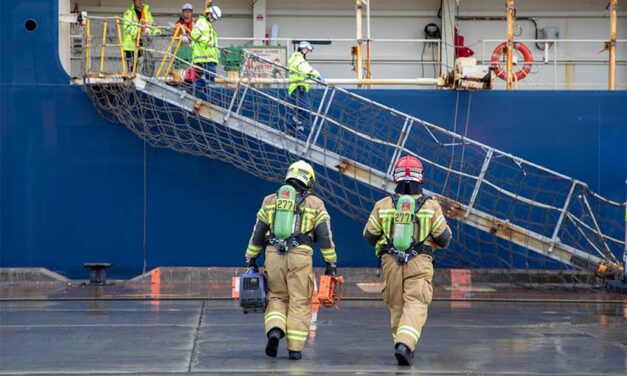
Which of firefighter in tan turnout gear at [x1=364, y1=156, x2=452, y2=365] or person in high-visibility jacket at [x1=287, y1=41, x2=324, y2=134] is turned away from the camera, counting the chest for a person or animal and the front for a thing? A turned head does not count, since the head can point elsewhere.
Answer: the firefighter in tan turnout gear

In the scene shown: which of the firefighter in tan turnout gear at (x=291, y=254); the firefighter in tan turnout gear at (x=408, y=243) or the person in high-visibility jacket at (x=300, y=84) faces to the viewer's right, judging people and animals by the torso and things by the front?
the person in high-visibility jacket

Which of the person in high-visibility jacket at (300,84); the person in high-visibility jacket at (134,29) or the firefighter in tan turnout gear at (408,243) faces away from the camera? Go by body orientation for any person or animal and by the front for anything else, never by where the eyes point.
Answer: the firefighter in tan turnout gear

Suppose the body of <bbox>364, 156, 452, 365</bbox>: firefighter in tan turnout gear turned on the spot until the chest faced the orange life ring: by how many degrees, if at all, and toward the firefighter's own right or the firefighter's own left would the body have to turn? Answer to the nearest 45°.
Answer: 0° — they already face it

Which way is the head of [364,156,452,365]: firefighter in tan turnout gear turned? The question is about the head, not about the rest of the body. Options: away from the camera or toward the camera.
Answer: away from the camera

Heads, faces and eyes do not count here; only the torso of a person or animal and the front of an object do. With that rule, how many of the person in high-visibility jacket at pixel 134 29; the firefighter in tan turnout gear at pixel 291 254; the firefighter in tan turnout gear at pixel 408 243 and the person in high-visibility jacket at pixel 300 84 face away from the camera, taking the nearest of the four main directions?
2

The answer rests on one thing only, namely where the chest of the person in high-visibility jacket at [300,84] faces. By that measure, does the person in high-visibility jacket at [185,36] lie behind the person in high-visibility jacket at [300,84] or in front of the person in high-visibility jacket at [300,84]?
behind

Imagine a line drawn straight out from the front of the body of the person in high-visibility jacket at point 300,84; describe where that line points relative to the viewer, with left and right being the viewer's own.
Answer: facing to the right of the viewer

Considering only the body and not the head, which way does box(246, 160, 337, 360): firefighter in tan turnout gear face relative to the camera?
away from the camera

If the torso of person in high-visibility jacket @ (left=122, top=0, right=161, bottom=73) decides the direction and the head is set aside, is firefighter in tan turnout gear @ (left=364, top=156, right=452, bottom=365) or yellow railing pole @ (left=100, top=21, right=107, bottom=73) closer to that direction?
the firefighter in tan turnout gear

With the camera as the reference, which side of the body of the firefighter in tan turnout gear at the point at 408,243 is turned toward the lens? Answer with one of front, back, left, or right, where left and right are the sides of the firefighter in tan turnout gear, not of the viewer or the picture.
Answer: back

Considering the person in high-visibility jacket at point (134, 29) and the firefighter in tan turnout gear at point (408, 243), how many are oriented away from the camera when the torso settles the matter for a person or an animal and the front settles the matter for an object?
1
